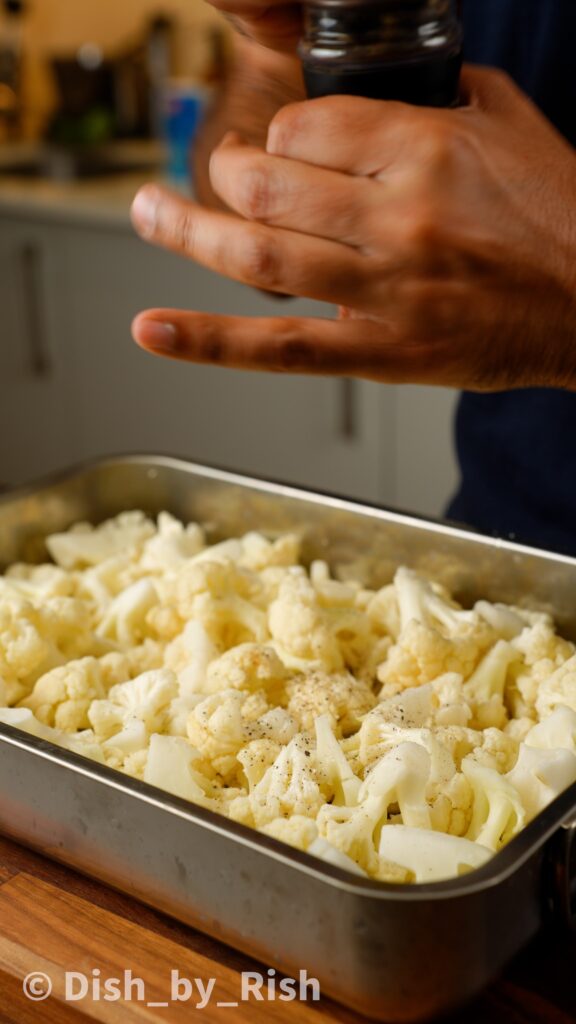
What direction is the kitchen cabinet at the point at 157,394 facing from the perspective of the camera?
toward the camera

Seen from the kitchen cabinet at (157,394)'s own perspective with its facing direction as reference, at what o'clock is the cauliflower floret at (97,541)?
The cauliflower floret is roughly at 12 o'clock from the kitchen cabinet.

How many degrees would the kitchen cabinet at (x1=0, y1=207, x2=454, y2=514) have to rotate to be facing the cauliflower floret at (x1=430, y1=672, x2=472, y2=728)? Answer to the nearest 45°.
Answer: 0° — it already faces it

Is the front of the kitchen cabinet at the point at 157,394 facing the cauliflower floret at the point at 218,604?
yes

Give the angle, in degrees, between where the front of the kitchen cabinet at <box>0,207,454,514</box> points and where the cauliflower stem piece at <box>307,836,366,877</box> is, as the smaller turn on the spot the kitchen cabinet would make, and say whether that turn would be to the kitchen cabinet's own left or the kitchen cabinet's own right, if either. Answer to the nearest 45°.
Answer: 0° — it already faces it

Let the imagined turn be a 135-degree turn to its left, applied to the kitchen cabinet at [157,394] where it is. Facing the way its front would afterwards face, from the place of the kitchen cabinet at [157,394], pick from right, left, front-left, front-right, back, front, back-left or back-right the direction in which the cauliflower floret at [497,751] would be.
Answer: back-right

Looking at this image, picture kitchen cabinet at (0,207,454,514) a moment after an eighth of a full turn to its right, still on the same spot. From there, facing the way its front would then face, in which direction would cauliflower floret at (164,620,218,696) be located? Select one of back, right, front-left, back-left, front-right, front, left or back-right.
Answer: front-left

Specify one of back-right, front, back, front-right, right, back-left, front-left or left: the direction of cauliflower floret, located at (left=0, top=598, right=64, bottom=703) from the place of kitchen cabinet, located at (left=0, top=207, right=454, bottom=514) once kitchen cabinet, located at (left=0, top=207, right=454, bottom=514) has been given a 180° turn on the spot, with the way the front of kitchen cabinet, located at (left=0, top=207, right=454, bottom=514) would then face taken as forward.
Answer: back

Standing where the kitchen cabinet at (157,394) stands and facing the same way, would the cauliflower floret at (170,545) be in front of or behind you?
in front

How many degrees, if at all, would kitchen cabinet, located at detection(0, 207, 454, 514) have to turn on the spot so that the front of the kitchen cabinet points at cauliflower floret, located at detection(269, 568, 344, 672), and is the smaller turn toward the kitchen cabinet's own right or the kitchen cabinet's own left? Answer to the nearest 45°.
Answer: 0° — it already faces it

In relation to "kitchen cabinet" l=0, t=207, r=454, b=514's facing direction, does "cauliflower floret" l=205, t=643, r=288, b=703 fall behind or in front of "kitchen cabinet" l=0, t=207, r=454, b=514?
in front

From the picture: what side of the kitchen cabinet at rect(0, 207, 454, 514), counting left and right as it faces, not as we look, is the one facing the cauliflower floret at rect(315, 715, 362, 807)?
front

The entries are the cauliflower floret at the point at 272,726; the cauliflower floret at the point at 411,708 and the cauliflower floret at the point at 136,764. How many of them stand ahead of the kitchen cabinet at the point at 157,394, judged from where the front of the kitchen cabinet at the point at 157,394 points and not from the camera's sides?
3

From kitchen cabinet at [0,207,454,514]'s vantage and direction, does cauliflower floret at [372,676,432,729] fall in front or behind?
in front

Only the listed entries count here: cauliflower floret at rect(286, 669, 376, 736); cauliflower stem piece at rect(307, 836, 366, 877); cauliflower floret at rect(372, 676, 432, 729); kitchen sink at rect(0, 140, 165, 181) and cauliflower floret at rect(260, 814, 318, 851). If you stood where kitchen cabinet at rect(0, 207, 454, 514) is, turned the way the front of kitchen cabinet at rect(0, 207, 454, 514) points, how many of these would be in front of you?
4

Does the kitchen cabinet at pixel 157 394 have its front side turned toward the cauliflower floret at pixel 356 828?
yes

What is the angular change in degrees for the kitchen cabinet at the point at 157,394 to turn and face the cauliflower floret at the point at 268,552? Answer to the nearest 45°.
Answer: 0° — it already faces it

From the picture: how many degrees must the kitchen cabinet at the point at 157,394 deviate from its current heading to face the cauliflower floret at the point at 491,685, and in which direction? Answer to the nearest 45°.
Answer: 0° — it already faces it
